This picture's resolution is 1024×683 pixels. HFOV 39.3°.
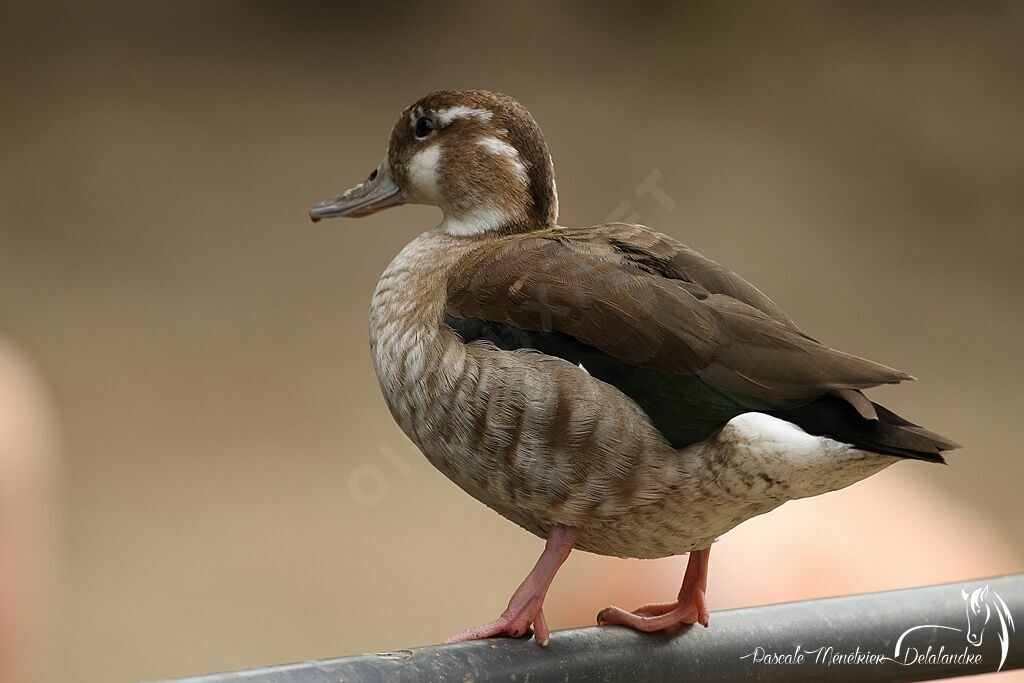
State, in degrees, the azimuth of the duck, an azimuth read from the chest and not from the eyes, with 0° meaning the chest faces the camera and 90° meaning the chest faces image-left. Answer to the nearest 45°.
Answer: approximately 90°
